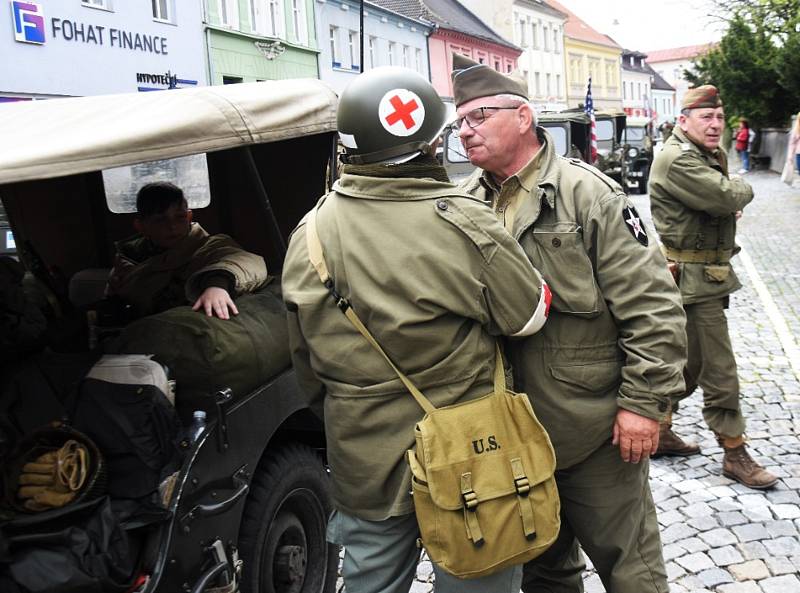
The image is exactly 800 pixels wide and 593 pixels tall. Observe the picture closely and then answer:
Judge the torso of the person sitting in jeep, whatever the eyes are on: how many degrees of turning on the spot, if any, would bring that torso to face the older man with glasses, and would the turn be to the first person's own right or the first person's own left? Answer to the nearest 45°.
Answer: approximately 45° to the first person's own left

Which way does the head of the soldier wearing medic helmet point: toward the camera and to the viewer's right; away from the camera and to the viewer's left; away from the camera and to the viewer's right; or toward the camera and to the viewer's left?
away from the camera and to the viewer's right

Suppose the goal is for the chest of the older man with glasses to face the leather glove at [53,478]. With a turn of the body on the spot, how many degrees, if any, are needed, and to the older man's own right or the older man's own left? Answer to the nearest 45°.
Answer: approximately 45° to the older man's own right

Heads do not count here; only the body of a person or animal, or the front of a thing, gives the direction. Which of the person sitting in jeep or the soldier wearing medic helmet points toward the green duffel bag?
the person sitting in jeep

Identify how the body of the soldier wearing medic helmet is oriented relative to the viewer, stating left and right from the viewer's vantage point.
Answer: facing away from the viewer and to the right of the viewer

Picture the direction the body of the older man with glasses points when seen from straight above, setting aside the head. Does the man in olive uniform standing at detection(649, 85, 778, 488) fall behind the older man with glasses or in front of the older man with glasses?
behind

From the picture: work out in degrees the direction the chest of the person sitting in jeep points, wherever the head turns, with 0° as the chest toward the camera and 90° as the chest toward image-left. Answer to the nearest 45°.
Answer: approximately 0°

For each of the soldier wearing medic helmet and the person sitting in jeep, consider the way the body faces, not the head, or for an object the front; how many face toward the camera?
1

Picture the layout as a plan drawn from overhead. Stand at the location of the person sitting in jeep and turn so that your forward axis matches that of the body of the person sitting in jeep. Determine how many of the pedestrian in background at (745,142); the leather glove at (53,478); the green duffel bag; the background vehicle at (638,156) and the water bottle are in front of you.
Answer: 3

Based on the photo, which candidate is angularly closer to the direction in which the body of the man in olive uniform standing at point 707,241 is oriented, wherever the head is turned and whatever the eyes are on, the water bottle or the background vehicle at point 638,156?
the water bottle
